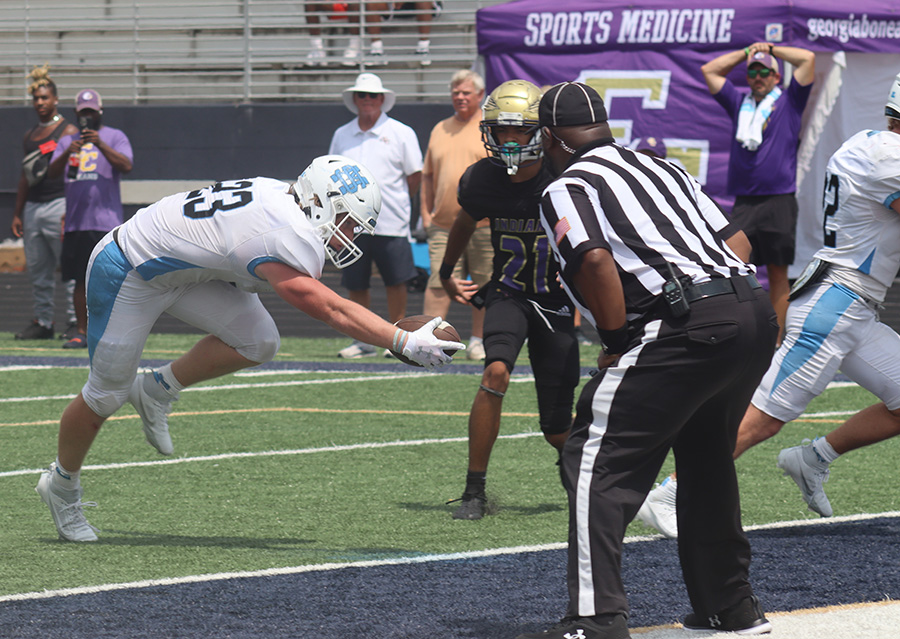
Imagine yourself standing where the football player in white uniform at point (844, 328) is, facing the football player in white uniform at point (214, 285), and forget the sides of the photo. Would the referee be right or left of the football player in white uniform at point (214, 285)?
left

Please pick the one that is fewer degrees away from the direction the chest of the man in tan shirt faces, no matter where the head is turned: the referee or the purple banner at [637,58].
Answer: the referee

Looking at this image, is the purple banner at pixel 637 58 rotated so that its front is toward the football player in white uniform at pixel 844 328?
yes

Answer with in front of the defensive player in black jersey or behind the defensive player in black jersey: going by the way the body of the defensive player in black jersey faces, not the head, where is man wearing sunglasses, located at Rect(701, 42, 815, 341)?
behind

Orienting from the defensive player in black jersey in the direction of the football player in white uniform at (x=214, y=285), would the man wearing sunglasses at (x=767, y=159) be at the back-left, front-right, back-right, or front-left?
back-right

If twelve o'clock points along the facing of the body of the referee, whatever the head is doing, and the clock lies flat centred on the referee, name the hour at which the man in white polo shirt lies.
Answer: The man in white polo shirt is roughly at 1 o'clock from the referee.

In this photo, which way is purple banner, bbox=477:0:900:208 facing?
toward the camera

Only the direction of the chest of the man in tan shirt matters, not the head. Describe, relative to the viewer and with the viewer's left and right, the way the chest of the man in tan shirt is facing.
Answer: facing the viewer and to the right of the viewer

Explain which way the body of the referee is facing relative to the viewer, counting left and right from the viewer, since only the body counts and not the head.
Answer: facing away from the viewer and to the left of the viewer

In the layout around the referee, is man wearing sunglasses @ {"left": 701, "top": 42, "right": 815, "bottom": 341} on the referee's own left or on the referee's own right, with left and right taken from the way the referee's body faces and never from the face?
on the referee's own right
